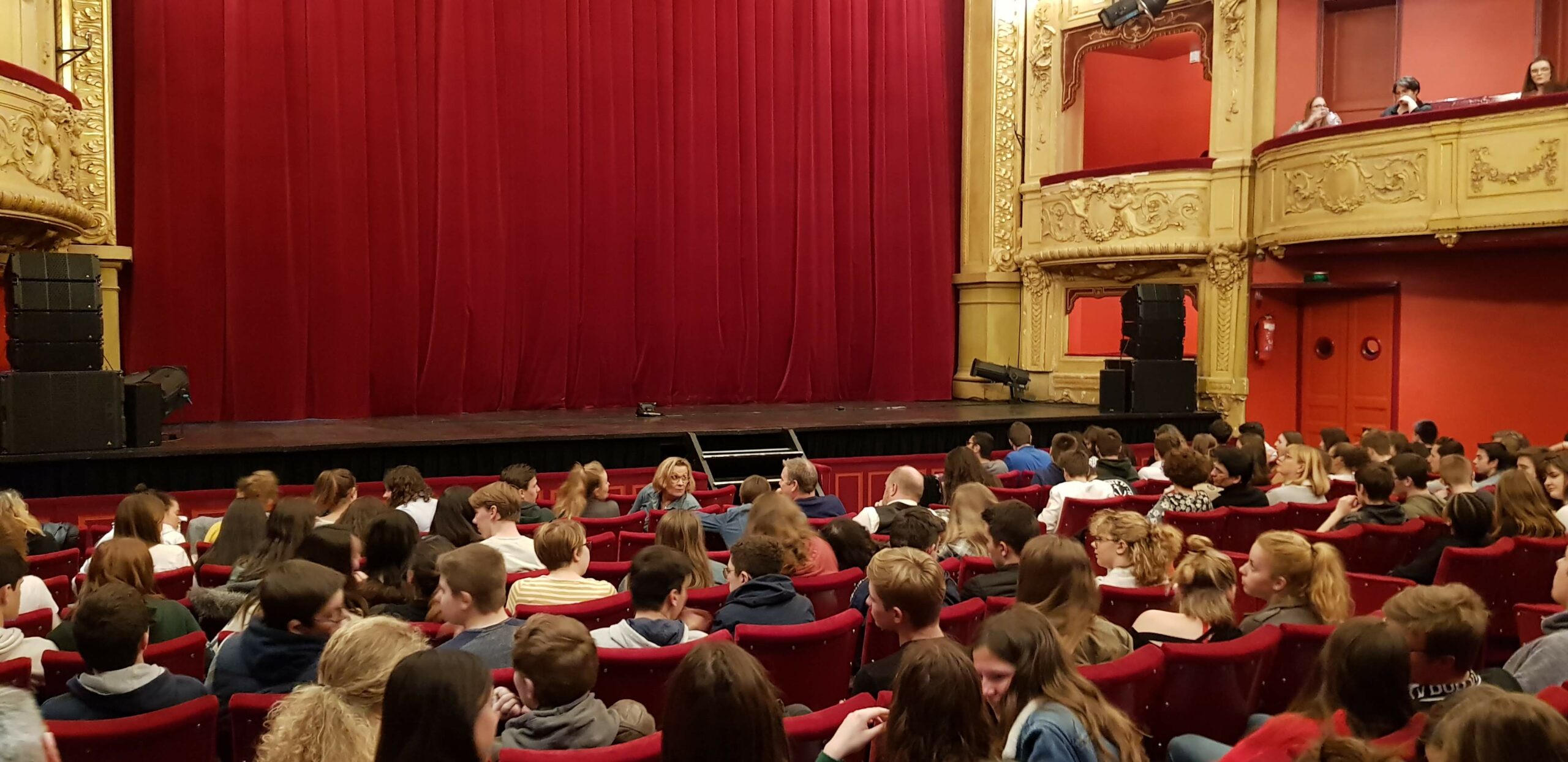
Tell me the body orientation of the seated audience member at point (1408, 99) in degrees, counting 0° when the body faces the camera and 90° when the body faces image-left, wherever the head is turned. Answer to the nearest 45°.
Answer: approximately 45°

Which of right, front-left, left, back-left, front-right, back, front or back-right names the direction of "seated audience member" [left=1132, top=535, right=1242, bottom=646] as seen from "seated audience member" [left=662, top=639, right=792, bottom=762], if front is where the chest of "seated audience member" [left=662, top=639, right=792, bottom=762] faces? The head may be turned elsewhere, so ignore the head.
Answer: front-right

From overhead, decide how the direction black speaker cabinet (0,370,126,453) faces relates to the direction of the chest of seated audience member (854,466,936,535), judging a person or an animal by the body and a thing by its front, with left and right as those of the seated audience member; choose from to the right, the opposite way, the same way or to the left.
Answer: the opposite way

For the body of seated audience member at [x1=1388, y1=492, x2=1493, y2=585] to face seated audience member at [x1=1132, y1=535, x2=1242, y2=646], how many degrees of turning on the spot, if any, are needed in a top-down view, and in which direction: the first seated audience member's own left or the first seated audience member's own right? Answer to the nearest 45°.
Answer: approximately 135° to the first seated audience member's own left

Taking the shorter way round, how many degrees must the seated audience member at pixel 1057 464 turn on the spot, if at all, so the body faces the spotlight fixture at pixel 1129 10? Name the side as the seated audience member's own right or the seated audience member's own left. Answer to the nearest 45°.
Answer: approximately 45° to the seated audience member's own right

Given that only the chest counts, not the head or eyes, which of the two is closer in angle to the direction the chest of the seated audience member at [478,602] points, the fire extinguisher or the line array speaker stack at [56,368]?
the line array speaker stack

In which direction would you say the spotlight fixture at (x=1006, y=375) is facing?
to the viewer's left

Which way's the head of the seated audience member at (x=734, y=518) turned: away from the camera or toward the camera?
away from the camera

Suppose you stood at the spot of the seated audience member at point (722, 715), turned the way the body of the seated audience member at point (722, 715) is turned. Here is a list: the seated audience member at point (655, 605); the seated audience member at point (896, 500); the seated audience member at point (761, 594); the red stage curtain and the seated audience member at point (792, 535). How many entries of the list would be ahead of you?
5

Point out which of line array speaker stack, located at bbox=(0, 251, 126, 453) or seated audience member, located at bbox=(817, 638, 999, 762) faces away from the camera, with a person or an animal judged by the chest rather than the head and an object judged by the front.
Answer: the seated audience member

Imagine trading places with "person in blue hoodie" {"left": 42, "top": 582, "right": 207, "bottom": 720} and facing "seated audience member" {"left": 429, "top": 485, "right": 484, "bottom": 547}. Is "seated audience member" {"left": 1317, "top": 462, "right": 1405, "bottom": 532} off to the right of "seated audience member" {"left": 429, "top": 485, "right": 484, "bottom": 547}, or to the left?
right

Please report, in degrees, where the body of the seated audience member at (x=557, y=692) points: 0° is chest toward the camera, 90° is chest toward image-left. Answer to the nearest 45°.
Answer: approximately 135°

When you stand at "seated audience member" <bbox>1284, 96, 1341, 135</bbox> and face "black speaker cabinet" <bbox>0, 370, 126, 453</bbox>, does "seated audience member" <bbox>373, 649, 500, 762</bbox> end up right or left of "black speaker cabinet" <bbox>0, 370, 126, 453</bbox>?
left
